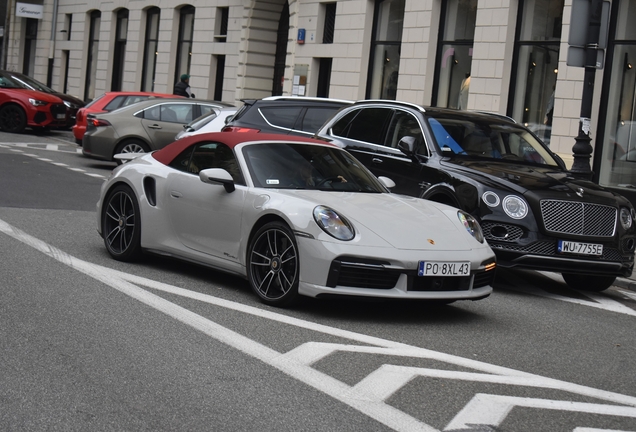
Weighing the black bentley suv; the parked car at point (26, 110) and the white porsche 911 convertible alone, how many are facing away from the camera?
0

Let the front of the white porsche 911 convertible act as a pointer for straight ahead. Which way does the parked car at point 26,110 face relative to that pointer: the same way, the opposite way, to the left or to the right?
the same way

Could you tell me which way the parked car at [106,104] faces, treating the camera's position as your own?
facing away from the viewer and to the right of the viewer

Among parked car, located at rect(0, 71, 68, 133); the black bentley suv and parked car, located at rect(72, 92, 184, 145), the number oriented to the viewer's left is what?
0

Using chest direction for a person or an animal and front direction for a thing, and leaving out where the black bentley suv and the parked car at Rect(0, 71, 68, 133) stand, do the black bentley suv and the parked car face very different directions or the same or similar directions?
same or similar directions

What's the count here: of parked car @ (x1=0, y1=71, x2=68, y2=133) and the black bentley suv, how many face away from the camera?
0

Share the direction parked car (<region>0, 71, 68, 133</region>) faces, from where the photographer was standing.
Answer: facing the viewer and to the right of the viewer

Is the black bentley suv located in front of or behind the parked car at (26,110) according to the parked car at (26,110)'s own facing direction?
in front

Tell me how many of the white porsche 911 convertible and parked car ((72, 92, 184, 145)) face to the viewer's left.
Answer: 0

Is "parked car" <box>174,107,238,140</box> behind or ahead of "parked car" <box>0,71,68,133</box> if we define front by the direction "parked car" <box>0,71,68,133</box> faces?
ahead

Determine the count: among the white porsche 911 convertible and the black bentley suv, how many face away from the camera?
0

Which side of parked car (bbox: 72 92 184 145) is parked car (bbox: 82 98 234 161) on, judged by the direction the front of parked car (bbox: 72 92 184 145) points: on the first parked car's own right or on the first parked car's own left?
on the first parked car's own right

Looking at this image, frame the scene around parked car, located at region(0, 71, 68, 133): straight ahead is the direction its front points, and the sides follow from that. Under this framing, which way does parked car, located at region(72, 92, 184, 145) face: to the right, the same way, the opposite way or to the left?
to the left

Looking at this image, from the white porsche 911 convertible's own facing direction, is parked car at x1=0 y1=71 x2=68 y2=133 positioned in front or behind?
behind

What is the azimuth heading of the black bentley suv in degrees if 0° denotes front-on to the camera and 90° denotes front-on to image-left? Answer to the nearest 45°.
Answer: approximately 315°

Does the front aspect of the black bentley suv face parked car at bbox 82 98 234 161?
no

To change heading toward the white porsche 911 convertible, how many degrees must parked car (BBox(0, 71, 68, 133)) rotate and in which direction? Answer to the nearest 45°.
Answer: approximately 45° to its right

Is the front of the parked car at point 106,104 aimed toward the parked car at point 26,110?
no
